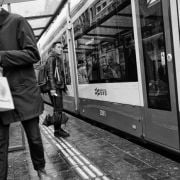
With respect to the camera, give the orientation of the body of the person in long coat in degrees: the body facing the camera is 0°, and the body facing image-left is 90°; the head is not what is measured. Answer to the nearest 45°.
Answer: approximately 45°

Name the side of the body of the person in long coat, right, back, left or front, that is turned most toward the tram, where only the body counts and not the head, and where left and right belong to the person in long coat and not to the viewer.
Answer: back
